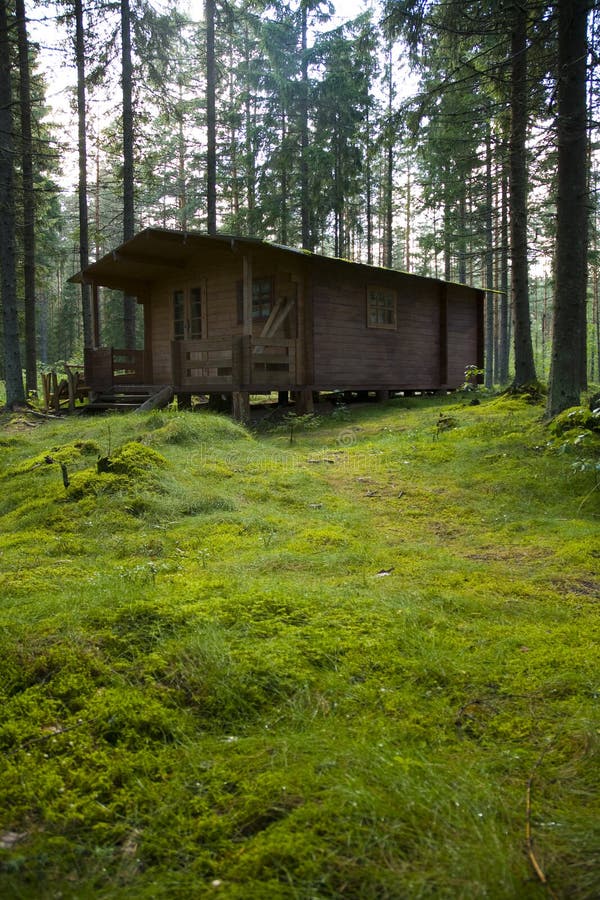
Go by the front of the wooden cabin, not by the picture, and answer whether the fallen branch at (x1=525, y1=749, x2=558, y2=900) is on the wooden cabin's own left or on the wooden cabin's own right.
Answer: on the wooden cabin's own left

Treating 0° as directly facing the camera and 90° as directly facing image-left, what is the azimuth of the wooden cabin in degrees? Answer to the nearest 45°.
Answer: approximately 45°

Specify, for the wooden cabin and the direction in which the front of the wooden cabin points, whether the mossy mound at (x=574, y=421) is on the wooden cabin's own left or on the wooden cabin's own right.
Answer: on the wooden cabin's own left
